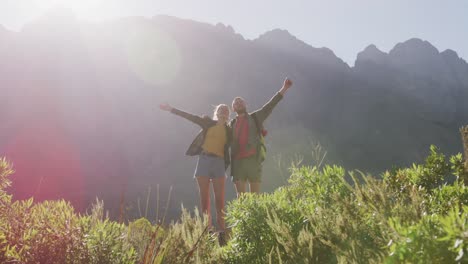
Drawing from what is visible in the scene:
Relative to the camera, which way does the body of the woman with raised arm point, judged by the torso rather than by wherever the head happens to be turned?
toward the camera
